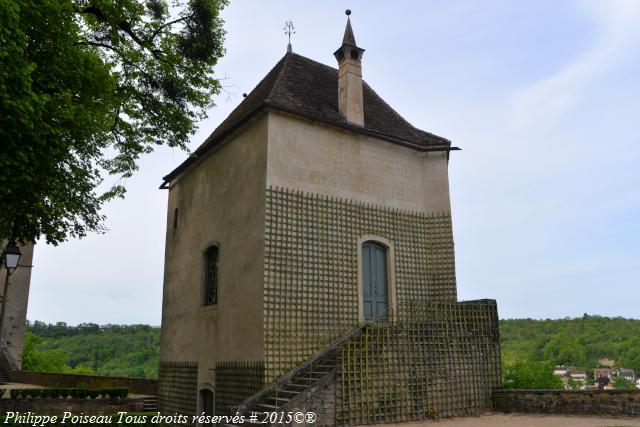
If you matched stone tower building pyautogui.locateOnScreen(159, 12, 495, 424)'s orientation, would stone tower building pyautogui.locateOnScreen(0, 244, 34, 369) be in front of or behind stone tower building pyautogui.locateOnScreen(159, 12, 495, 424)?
behind

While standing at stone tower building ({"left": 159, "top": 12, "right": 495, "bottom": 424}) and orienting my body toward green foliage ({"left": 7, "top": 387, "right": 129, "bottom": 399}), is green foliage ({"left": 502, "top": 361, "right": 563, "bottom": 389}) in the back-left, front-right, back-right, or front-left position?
back-right

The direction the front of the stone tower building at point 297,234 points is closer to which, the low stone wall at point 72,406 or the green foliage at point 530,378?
the green foliage

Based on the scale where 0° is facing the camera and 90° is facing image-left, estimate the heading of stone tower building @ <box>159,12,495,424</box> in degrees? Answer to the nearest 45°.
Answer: approximately 315°

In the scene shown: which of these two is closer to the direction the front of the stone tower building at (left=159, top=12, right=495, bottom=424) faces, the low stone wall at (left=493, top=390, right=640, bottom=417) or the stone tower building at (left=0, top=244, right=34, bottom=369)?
the low stone wall

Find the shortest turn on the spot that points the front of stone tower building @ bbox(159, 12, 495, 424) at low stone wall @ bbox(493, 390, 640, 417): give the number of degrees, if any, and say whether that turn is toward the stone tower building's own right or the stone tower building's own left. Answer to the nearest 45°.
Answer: approximately 45° to the stone tower building's own left

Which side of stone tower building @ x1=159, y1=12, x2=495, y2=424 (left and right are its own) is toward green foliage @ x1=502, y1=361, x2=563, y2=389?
left
